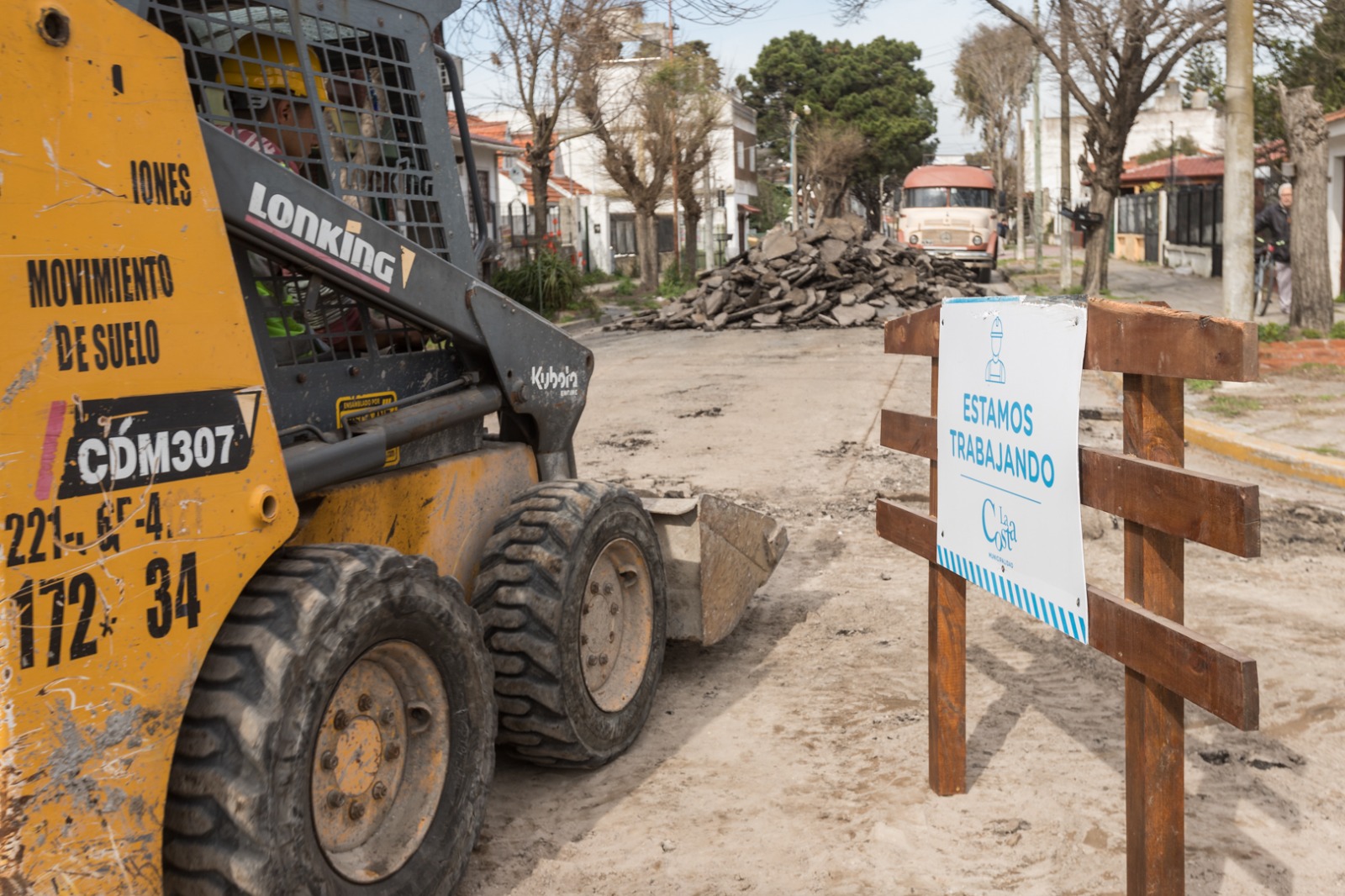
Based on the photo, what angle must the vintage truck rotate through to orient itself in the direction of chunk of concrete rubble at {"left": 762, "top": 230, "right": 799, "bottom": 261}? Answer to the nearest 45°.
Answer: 0° — it already faces it

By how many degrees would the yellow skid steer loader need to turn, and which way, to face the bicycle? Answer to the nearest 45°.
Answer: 0° — it already faces it

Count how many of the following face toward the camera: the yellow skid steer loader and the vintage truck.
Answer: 1

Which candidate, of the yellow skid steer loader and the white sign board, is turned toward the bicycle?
the yellow skid steer loader

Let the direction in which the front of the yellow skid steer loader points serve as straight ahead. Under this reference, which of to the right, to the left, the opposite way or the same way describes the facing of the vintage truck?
the opposite way

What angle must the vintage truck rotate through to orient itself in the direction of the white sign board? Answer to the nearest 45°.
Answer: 0° — it already faces it

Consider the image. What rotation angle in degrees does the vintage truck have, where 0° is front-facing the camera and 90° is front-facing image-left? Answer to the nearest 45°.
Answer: approximately 0°

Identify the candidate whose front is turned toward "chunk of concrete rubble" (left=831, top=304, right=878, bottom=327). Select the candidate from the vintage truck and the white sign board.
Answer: the vintage truck

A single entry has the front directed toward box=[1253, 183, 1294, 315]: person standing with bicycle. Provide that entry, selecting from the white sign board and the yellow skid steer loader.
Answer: the yellow skid steer loader

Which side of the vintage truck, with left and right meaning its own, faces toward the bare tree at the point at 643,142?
right
